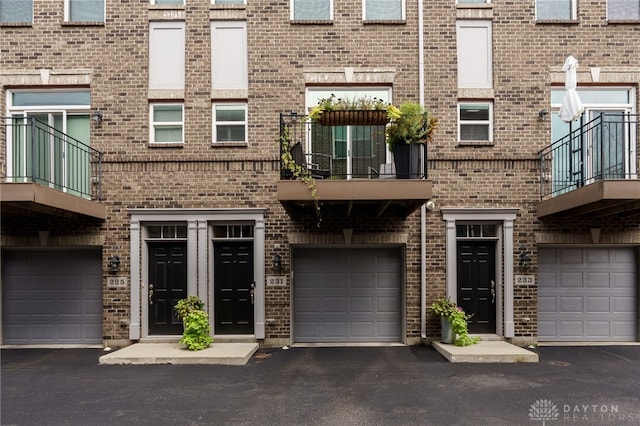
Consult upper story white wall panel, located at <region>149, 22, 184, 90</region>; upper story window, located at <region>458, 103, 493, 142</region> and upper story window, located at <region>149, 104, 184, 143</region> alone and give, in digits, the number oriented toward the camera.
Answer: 3

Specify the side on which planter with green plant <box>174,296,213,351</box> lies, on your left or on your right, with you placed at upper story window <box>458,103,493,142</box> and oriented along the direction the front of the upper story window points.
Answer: on your right

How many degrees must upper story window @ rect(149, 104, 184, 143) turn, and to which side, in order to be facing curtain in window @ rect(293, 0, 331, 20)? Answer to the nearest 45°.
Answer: approximately 90° to its left

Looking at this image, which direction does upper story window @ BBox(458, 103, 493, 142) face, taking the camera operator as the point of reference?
facing the viewer

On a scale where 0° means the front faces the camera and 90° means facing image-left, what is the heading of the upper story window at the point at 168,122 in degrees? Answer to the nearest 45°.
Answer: approximately 0°

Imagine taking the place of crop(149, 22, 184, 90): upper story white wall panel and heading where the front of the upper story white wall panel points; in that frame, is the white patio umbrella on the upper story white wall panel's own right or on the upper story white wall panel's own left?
on the upper story white wall panel's own left

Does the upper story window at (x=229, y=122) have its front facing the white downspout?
no

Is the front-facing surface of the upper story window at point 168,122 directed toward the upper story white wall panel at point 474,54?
no

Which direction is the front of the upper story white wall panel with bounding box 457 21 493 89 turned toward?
toward the camera
